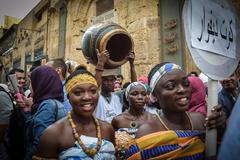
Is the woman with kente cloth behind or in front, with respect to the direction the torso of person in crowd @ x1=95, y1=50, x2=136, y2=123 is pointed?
in front

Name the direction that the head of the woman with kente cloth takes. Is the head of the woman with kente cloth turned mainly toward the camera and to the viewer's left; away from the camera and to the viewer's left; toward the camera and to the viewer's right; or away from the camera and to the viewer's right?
toward the camera and to the viewer's right

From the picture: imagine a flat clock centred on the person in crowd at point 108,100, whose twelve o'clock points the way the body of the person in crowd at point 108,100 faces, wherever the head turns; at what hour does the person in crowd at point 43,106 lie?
the person in crowd at point 43,106 is roughly at 1 o'clock from the person in crowd at point 108,100.

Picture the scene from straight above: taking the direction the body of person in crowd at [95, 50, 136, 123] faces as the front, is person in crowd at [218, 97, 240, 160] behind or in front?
in front

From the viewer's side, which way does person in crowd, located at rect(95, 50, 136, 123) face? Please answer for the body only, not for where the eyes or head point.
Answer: toward the camera

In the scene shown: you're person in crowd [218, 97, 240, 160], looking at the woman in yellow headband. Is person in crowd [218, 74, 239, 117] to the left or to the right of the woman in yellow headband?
right

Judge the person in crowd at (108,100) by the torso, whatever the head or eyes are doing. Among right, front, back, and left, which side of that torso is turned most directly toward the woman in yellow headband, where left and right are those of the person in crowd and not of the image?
front

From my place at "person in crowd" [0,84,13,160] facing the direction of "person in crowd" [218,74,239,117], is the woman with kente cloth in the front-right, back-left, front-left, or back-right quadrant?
front-right

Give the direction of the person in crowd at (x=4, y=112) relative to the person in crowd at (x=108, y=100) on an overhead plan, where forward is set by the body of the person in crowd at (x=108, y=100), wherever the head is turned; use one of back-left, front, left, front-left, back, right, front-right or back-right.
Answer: front-right

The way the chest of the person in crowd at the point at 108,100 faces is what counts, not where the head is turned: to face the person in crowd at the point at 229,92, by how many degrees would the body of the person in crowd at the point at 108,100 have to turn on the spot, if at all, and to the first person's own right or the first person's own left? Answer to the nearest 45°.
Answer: approximately 90° to the first person's own left

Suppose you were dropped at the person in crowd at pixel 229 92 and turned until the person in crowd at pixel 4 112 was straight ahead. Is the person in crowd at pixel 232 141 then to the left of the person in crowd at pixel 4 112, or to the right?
left
